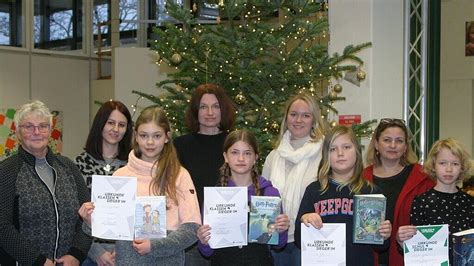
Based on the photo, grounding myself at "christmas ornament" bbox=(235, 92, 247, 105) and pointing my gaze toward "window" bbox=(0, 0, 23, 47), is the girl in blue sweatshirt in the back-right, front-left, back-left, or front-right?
back-left

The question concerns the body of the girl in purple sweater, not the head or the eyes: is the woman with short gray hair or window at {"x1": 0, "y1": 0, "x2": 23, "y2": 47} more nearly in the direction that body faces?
the woman with short gray hair

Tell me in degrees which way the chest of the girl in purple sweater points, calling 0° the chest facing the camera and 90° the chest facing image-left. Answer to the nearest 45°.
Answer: approximately 0°

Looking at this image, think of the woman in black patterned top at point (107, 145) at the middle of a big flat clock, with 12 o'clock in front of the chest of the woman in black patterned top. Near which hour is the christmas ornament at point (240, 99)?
The christmas ornament is roughly at 9 o'clock from the woman in black patterned top.

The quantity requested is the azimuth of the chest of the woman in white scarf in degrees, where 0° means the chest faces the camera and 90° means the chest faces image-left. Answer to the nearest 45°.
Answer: approximately 0°

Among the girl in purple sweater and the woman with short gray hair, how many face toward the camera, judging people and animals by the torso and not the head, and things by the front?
2

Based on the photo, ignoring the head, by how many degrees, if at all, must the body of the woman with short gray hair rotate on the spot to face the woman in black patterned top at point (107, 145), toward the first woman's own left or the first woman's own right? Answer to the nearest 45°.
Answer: approximately 135° to the first woman's own left
